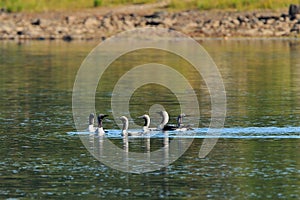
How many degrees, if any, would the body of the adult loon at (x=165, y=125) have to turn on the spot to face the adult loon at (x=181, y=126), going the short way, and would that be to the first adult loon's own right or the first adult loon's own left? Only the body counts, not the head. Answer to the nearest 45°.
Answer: approximately 180°

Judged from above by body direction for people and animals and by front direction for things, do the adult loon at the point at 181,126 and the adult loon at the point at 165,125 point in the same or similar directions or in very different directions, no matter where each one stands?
same or similar directions

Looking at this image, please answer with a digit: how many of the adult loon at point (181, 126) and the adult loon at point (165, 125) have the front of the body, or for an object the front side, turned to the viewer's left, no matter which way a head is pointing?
2

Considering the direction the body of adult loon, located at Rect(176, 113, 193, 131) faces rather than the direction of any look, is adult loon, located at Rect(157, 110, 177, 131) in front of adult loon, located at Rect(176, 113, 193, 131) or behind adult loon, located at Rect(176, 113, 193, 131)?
in front

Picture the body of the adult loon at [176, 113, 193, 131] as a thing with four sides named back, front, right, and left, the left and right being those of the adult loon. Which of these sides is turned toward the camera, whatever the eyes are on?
left

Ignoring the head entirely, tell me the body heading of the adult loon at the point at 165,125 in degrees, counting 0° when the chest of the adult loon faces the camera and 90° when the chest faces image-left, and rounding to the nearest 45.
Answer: approximately 90°
